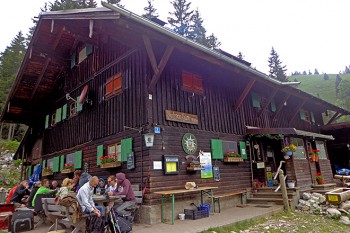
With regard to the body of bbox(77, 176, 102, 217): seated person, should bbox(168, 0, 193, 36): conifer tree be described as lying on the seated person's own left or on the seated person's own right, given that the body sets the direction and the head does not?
on the seated person's own left

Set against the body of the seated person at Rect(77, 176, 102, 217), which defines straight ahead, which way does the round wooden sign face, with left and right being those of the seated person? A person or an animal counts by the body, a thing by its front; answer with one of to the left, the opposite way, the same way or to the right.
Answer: to the right

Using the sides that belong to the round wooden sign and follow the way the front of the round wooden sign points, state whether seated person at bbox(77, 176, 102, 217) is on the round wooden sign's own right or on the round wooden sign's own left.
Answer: on the round wooden sign's own right

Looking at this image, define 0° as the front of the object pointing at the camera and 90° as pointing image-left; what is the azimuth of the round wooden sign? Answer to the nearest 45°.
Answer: approximately 315°

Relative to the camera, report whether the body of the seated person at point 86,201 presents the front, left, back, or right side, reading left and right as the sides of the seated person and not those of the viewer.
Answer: right

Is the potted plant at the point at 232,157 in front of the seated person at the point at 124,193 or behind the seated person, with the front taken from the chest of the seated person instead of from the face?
behind

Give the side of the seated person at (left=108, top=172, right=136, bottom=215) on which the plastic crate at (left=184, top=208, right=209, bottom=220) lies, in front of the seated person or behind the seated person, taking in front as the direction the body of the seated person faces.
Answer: behind

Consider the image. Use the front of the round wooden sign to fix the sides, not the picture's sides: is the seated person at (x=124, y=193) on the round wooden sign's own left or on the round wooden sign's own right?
on the round wooden sign's own right

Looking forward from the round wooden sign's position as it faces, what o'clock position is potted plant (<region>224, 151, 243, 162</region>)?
The potted plant is roughly at 9 o'clock from the round wooden sign.

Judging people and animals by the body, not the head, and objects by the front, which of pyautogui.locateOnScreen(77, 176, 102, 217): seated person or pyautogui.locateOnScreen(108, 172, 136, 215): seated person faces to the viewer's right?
pyautogui.locateOnScreen(77, 176, 102, 217): seated person

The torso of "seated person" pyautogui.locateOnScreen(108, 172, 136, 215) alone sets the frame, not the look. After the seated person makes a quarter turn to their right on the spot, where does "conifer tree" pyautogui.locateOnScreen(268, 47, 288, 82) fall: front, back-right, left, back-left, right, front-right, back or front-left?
front-right

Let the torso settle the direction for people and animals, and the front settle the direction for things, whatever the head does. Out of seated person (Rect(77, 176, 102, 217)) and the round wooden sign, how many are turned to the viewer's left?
0

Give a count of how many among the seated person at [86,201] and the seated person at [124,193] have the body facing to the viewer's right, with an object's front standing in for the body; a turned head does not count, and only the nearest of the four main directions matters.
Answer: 1

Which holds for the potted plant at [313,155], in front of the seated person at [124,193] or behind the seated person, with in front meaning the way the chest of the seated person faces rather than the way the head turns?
behind
